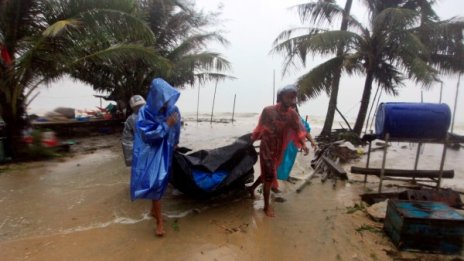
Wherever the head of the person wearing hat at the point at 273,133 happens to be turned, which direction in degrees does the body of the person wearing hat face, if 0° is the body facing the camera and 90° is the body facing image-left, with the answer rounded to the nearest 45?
approximately 315°

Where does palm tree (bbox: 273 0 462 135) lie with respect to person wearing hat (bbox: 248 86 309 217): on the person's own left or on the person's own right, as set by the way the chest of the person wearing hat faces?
on the person's own left

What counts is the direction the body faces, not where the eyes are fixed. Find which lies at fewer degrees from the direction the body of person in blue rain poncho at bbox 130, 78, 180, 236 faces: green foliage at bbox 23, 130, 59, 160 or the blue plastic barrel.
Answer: the blue plastic barrel

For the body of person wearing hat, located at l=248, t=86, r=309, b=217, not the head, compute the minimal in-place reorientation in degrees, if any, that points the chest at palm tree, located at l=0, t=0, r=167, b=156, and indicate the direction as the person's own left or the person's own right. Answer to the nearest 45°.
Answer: approximately 135° to the person's own right
